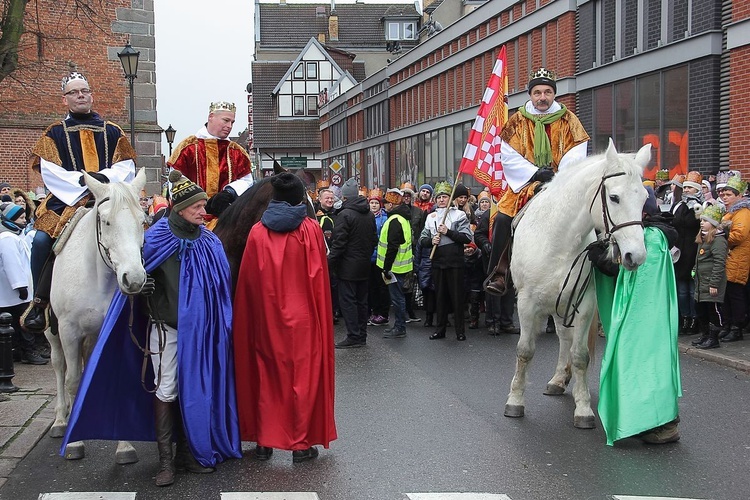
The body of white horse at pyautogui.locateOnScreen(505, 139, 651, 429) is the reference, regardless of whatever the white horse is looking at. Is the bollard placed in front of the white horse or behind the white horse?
behind

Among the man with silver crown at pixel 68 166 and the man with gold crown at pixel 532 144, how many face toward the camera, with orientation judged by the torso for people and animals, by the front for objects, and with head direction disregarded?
2

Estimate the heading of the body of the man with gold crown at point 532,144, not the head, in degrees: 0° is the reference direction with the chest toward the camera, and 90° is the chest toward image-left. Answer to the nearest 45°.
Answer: approximately 0°

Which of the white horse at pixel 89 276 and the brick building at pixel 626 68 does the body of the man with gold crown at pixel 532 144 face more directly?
the white horse

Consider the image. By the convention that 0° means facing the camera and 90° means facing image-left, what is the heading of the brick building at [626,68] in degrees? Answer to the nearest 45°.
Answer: approximately 45°

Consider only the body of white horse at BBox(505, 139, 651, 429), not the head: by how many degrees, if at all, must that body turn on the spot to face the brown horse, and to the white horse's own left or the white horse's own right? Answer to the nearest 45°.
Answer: approximately 135° to the white horse's own right

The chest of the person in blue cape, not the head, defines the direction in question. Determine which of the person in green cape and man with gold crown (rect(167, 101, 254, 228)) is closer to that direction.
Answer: the person in green cape

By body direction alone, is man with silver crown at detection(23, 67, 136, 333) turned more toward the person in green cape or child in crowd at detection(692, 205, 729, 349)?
the person in green cape
